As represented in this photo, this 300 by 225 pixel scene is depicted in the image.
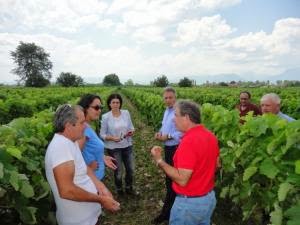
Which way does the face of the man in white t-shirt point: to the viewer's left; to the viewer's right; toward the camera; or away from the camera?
to the viewer's right

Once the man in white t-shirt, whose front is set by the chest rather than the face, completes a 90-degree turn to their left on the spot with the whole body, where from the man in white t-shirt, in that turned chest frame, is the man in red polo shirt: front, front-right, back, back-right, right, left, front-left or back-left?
right

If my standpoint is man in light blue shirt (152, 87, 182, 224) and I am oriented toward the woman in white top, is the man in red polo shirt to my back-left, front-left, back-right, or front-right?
back-left

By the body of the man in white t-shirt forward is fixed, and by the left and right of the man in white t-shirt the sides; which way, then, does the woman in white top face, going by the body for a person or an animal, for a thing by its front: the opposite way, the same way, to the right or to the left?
to the right

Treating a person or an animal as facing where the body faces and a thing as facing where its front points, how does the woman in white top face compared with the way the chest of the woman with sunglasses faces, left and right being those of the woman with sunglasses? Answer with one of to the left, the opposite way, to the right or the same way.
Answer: to the right

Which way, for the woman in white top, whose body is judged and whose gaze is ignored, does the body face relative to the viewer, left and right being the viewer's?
facing the viewer

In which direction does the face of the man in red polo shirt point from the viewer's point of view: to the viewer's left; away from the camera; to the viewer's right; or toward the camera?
to the viewer's left

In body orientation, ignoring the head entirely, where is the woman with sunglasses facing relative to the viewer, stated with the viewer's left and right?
facing to the right of the viewer

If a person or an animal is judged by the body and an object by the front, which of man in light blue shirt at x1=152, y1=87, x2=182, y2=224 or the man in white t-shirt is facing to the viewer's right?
the man in white t-shirt

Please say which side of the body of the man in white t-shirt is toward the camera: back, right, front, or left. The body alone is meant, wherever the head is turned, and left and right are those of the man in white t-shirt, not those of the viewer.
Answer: right

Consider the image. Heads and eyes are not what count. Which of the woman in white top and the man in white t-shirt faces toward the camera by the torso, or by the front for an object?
the woman in white top

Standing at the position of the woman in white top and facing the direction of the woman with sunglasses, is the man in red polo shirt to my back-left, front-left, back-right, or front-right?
front-left

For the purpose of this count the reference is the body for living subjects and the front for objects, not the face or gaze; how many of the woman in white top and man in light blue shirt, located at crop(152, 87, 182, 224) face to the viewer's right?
0
